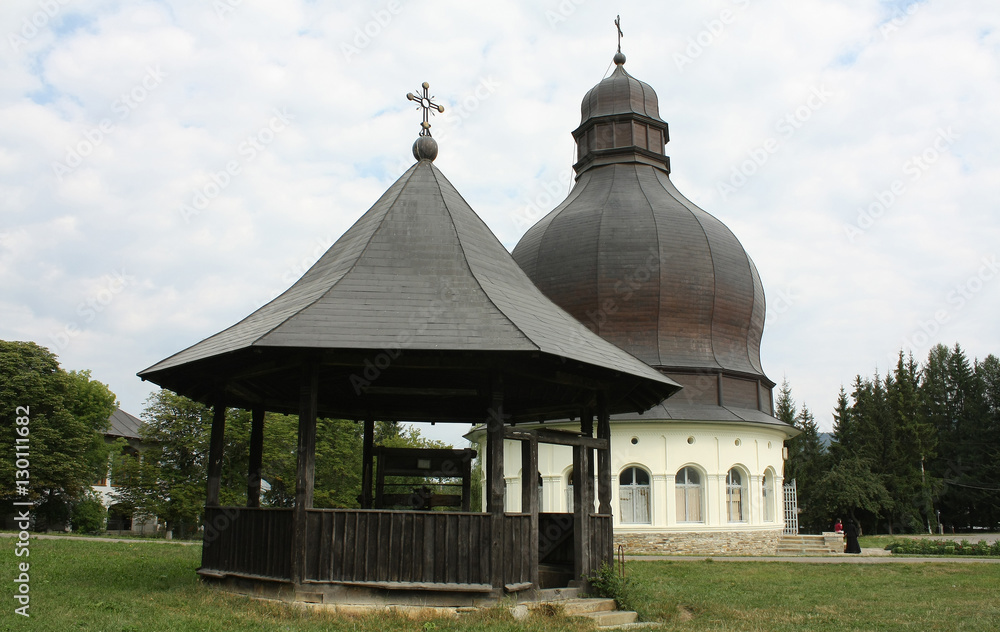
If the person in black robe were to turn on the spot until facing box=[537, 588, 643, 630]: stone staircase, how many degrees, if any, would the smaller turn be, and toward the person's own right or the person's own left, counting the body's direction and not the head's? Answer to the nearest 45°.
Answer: approximately 180°

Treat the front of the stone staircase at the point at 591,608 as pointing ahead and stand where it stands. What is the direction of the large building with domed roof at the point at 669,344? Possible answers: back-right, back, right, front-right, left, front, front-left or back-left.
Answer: back-left

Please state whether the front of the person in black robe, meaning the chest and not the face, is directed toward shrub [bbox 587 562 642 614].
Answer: no

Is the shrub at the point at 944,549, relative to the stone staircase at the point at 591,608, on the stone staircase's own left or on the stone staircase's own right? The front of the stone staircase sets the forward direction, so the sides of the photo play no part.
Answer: on the stone staircase's own left

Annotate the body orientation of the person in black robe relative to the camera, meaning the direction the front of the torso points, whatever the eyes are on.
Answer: away from the camera

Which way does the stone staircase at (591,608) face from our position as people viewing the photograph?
facing the viewer and to the right of the viewer

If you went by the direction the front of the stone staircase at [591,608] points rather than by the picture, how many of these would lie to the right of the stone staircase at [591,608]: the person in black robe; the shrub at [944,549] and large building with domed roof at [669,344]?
0

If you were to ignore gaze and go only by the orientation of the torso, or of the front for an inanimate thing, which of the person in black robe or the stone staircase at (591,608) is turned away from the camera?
the person in black robe

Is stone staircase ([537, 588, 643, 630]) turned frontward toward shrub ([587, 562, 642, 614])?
no

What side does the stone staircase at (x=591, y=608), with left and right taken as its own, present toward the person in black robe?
left
